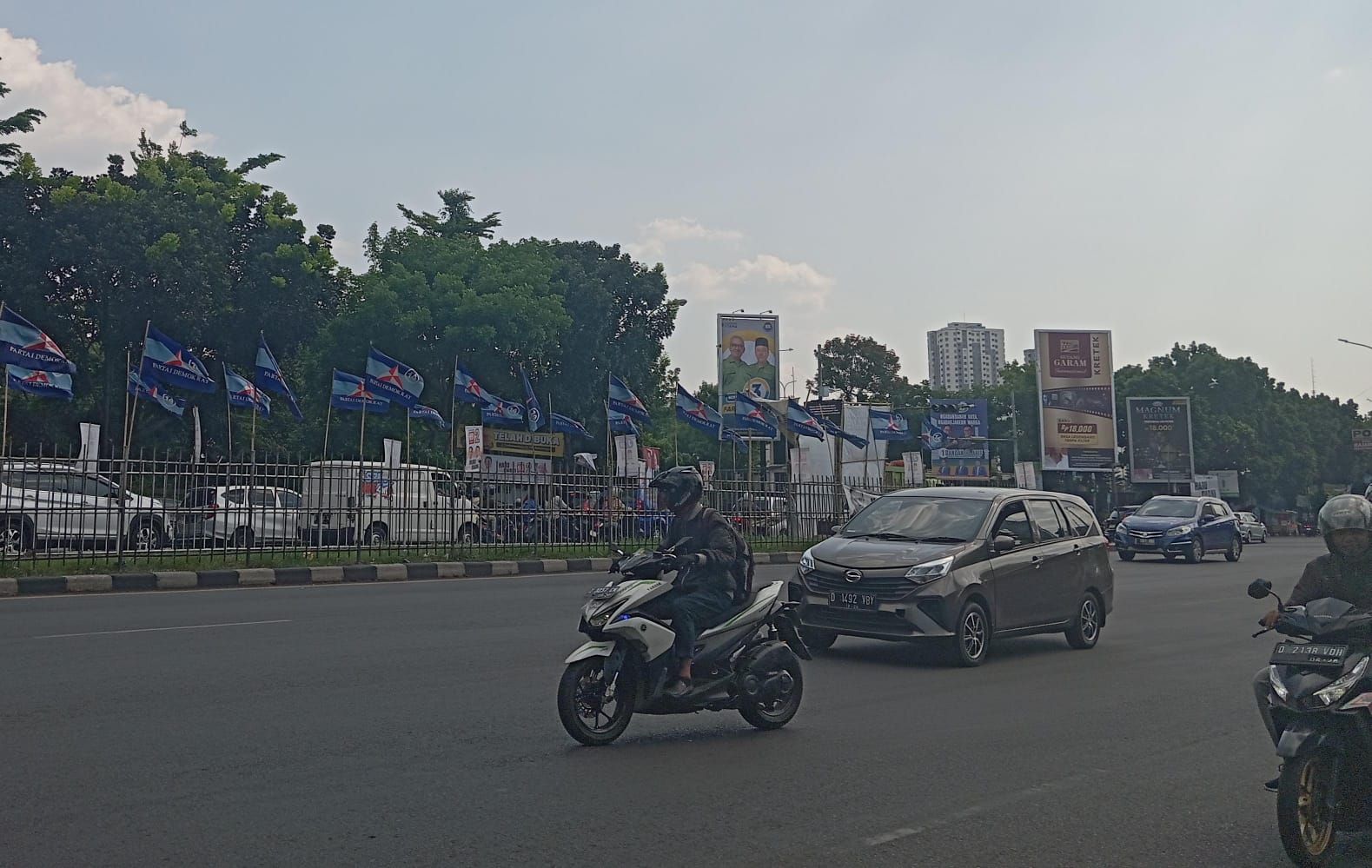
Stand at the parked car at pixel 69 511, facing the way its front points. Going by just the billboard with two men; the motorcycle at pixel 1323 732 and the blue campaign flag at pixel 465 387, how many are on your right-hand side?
1

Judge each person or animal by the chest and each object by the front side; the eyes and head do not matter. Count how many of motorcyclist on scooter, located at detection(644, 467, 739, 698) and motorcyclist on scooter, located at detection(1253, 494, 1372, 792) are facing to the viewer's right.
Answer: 0

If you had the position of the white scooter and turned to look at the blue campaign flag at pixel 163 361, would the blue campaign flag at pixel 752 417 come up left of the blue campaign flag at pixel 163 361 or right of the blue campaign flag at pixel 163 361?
right

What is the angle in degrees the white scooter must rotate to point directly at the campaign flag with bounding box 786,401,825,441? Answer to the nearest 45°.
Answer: approximately 135° to its right

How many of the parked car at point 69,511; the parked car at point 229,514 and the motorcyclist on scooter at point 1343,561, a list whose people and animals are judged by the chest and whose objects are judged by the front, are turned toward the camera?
1

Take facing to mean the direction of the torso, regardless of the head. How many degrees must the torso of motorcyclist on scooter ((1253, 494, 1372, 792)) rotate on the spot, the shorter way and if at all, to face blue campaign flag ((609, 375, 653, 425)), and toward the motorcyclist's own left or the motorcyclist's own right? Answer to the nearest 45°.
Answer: approximately 135° to the motorcyclist's own right

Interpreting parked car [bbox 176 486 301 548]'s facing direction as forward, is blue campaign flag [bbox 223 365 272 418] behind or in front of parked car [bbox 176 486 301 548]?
in front

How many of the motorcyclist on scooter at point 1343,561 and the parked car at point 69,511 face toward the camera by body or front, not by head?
1

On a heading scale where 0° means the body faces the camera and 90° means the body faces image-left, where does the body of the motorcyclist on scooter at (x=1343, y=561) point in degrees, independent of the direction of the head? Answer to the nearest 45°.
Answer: approximately 0°

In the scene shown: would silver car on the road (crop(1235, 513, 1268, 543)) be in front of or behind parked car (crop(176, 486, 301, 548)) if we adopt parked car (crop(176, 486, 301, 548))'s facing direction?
in front

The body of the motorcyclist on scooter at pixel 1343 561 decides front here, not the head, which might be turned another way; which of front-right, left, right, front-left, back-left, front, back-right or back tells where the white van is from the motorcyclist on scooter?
back-right
